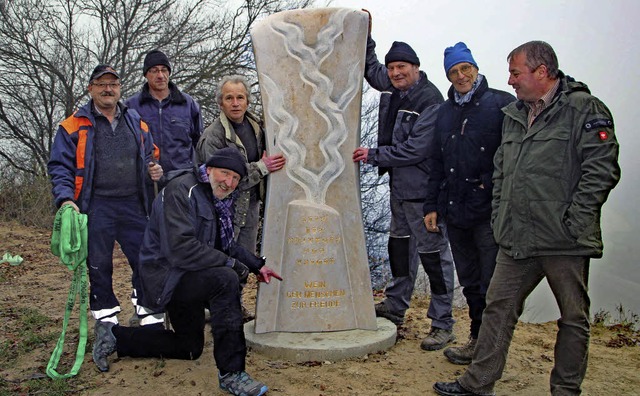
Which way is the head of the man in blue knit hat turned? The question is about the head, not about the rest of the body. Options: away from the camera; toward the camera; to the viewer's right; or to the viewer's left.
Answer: toward the camera

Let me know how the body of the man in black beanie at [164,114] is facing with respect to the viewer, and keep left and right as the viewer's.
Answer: facing the viewer

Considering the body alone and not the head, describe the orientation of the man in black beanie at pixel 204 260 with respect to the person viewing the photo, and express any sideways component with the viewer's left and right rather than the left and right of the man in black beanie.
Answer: facing to the right of the viewer

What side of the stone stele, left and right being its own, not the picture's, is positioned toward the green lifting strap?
right

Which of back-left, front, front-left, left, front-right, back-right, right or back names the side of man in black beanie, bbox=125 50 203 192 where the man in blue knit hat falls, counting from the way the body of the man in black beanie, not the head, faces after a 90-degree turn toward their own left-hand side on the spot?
front-right

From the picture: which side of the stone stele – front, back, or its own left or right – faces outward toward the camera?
front

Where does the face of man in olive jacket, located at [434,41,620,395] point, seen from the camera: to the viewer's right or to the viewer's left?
to the viewer's left

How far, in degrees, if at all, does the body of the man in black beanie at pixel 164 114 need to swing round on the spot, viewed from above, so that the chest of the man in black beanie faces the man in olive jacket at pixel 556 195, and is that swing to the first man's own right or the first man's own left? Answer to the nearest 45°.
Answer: approximately 45° to the first man's own left

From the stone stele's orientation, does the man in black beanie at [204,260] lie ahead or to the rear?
ahead

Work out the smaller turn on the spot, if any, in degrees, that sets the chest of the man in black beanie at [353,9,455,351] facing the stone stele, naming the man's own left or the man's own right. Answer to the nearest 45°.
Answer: approximately 45° to the man's own right

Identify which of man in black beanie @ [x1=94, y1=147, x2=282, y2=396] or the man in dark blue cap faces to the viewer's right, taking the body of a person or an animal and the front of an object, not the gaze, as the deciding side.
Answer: the man in black beanie

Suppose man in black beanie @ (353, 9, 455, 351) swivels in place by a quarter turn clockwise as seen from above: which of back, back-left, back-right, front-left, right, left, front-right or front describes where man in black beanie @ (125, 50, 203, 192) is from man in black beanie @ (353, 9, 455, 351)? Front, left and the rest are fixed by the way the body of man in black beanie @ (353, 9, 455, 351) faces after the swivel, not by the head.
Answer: front-left

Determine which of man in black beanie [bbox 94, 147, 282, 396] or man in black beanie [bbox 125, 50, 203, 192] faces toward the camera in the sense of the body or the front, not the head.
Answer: man in black beanie [bbox 125, 50, 203, 192]

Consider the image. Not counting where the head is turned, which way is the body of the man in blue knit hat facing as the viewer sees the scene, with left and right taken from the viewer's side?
facing the viewer and to the left of the viewer

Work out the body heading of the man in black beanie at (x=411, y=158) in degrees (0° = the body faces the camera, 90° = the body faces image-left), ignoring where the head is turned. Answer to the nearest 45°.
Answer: approximately 45°

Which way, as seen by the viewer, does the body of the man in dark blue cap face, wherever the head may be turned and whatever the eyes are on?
toward the camera

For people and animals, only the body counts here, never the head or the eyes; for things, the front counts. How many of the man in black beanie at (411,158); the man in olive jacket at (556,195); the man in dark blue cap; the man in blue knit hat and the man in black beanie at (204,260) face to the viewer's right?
1

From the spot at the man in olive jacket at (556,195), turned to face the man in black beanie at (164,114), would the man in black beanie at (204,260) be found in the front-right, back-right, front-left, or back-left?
front-left
